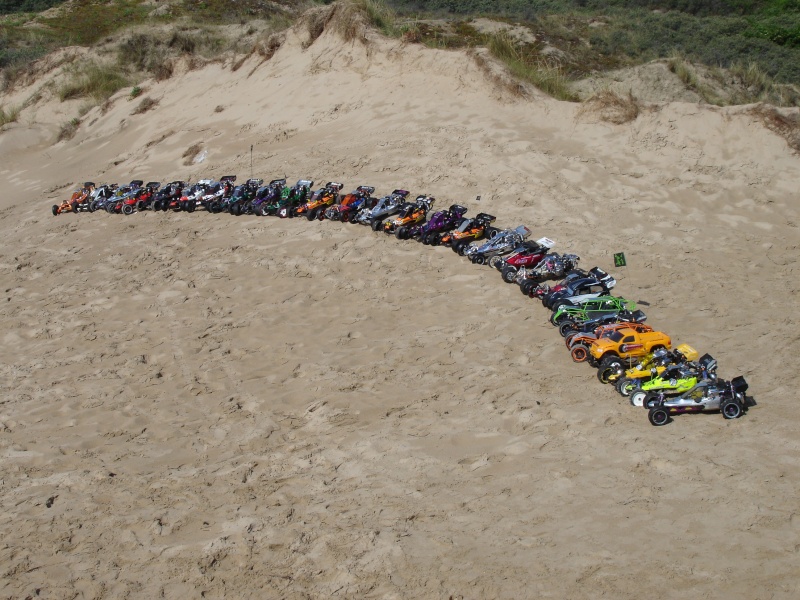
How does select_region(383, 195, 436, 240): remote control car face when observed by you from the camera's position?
facing the viewer and to the left of the viewer

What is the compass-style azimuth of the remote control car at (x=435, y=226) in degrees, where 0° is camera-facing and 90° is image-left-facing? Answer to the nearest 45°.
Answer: approximately 45°

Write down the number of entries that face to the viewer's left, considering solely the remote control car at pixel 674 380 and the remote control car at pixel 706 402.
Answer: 2

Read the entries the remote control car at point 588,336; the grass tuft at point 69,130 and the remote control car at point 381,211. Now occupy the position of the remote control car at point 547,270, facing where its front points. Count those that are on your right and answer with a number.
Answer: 2

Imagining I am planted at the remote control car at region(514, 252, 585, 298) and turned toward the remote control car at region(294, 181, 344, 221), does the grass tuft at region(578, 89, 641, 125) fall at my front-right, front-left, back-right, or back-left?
front-right

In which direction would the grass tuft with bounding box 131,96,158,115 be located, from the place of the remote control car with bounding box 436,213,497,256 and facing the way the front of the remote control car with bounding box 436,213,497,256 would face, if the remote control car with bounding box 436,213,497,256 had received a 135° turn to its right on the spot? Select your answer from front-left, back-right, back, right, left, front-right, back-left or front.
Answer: front-left

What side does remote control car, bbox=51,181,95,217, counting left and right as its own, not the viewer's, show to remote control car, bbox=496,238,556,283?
left

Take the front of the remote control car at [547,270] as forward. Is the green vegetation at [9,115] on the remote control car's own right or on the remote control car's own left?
on the remote control car's own right

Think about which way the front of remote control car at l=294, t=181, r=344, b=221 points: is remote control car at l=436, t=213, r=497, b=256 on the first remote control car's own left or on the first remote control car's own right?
on the first remote control car's own left

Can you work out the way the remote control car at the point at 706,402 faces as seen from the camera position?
facing to the left of the viewer

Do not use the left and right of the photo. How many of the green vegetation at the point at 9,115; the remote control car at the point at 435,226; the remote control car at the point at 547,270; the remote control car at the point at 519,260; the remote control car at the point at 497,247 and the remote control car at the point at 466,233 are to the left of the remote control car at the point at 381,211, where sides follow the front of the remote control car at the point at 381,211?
5

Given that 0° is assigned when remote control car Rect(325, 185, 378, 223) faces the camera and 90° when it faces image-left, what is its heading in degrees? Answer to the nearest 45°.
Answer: approximately 45°

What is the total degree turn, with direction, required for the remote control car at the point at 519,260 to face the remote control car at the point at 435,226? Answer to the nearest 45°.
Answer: approximately 90° to its right

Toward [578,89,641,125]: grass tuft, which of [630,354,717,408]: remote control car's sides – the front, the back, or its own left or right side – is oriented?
right

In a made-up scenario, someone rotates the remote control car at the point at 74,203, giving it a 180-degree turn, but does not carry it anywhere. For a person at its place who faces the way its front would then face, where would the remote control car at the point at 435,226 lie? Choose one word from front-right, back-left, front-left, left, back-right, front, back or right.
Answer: right

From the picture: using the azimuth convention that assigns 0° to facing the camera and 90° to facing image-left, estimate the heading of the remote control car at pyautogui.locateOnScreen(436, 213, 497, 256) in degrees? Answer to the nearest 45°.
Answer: approximately 45°
